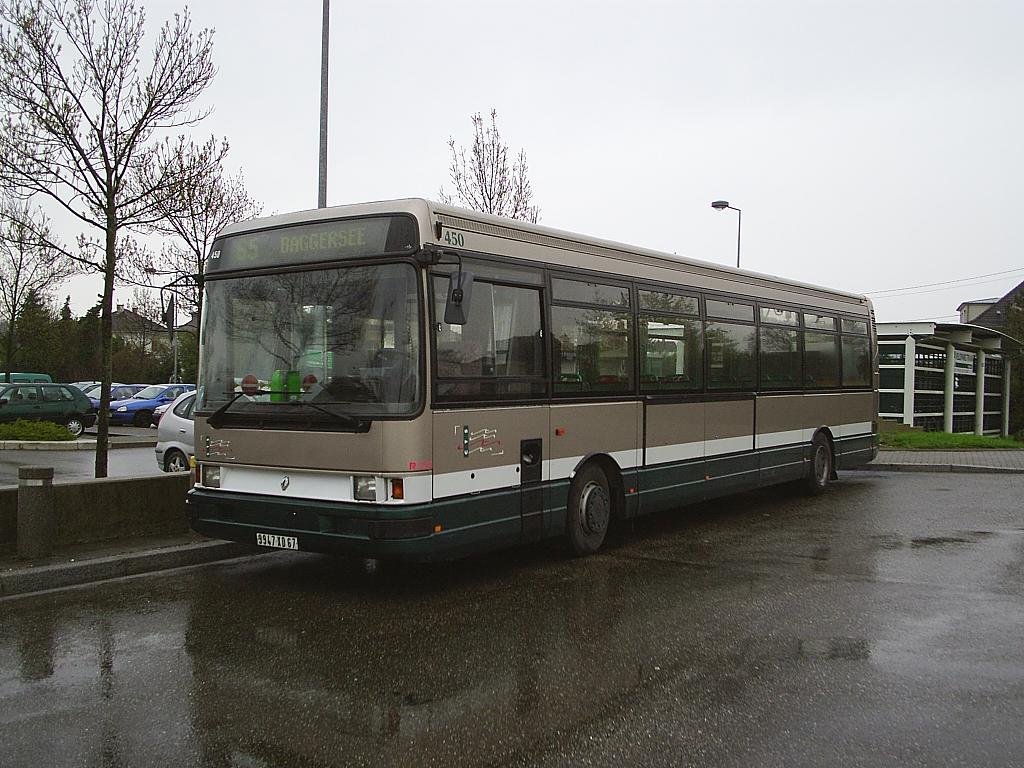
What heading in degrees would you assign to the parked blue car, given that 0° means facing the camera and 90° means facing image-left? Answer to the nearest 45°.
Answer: approximately 45°

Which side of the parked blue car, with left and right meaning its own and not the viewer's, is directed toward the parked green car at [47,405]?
front

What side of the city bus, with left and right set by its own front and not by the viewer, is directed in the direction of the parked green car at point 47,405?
right

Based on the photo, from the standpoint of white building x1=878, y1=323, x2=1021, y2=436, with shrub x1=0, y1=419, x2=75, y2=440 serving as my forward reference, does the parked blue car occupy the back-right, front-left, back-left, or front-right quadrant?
front-right

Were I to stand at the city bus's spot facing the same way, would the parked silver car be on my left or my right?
on my right

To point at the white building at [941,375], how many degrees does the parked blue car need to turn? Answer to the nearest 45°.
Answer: approximately 135° to its left

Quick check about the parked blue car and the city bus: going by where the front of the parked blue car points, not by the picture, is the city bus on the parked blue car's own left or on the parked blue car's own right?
on the parked blue car's own left

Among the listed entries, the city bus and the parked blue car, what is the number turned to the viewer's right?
0

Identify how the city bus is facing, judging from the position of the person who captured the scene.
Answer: facing the viewer and to the left of the viewer

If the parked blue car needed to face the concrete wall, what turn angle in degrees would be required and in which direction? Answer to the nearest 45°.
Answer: approximately 45° to its left

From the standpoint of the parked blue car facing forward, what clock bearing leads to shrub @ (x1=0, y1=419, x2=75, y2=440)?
The shrub is roughly at 11 o'clock from the parked blue car.
